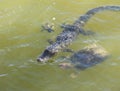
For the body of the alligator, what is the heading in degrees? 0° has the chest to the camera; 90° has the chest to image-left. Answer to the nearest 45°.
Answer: approximately 45°
